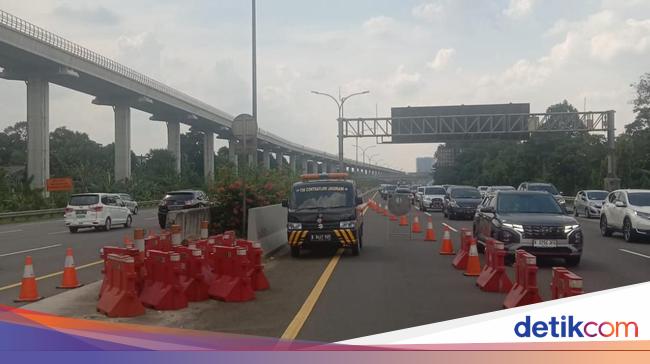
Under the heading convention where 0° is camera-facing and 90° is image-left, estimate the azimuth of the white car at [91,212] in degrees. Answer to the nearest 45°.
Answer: approximately 225°

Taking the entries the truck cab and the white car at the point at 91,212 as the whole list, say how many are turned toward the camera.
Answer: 1

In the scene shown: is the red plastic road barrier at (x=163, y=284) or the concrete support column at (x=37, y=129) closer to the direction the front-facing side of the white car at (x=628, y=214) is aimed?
the red plastic road barrier

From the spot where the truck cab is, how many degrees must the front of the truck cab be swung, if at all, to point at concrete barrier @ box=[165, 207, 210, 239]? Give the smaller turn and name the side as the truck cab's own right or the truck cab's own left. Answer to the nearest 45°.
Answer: approximately 135° to the truck cab's own right

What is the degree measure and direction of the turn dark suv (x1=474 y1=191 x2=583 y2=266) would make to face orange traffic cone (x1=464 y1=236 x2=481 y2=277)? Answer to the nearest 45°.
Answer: approximately 90° to its right

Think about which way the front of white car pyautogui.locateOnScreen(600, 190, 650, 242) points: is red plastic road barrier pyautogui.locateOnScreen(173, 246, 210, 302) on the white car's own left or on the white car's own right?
on the white car's own right

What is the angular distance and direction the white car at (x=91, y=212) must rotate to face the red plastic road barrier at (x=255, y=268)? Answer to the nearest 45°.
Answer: approximately 135° to its right

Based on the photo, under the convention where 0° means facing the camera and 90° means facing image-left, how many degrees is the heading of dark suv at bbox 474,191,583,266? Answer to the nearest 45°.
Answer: approximately 315°

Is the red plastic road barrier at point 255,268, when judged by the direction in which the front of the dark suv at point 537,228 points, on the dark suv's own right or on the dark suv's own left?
on the dark suv's own right

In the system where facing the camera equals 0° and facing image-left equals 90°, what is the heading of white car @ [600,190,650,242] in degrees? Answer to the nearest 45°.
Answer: approximately 315°
